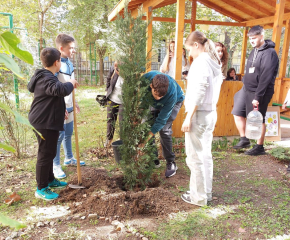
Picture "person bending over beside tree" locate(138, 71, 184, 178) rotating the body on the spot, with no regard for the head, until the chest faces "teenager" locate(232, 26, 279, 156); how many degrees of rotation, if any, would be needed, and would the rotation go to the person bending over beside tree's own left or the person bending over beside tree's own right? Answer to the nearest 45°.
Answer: approximately 180°

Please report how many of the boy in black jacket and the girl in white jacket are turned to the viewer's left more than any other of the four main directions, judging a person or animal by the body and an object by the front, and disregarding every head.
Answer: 1

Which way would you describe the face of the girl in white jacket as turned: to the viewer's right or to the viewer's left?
to the viewer's left

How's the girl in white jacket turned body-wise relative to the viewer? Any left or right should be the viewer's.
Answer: facing to the left of the viewer

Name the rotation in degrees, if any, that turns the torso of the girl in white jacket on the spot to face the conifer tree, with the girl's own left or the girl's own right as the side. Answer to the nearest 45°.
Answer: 0° — they already face it

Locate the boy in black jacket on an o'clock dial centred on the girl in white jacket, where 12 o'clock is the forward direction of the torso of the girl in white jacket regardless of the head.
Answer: The boy in black jacket is roughly at 12 o'clock from the girl in white jacket.

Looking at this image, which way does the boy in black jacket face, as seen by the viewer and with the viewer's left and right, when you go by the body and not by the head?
facing to the right of the viewer

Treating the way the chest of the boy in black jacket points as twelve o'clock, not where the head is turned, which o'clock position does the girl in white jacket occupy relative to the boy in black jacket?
The girl in white jacket is roughly at 1 o'clock from the boy in black jacket.

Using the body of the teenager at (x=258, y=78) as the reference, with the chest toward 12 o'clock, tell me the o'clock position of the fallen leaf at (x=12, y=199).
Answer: The fallen leaf is roughly at 12 o'clock from the teenager.

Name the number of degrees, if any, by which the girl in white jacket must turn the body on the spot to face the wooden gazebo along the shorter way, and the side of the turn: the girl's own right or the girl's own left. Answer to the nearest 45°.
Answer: approximately 90° to the girl's own right

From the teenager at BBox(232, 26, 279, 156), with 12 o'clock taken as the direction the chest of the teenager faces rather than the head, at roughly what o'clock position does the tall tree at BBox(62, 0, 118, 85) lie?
The tall tree is roughly at 3 o'clock from the teenager.

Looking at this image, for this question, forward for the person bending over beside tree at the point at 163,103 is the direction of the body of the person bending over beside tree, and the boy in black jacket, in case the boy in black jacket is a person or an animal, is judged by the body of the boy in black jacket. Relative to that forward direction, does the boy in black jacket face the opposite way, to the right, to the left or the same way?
the opposite way
